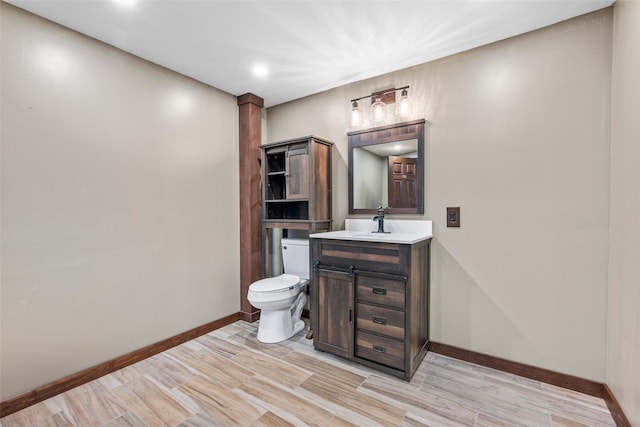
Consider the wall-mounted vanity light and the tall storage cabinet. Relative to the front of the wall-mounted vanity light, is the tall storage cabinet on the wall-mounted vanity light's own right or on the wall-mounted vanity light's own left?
on the wall-mounted vanity light's own right

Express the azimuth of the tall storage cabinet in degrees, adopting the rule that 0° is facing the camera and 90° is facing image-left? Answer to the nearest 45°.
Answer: approximately 45°

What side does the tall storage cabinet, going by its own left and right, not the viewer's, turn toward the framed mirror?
left

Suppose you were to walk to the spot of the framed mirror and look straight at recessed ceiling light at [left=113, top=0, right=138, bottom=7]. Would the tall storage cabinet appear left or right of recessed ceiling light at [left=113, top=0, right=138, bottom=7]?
right

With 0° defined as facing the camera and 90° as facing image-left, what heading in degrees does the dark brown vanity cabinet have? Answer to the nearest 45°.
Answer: approximately 45°

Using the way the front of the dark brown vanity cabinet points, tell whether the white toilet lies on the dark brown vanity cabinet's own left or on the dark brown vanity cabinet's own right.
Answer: on the dark brown vanity cabinet's own right

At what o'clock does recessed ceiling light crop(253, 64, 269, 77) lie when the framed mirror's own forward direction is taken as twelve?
The recessed ceiling light is roughly at 1 o'clock from the framed mirror.

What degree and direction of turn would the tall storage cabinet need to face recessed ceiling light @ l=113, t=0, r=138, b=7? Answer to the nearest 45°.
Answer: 0° — it already faces it

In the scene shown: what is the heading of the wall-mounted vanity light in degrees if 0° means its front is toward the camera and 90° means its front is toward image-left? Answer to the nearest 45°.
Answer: approximately 45°

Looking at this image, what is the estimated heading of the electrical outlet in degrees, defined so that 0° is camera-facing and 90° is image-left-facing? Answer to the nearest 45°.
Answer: approximately 0°
